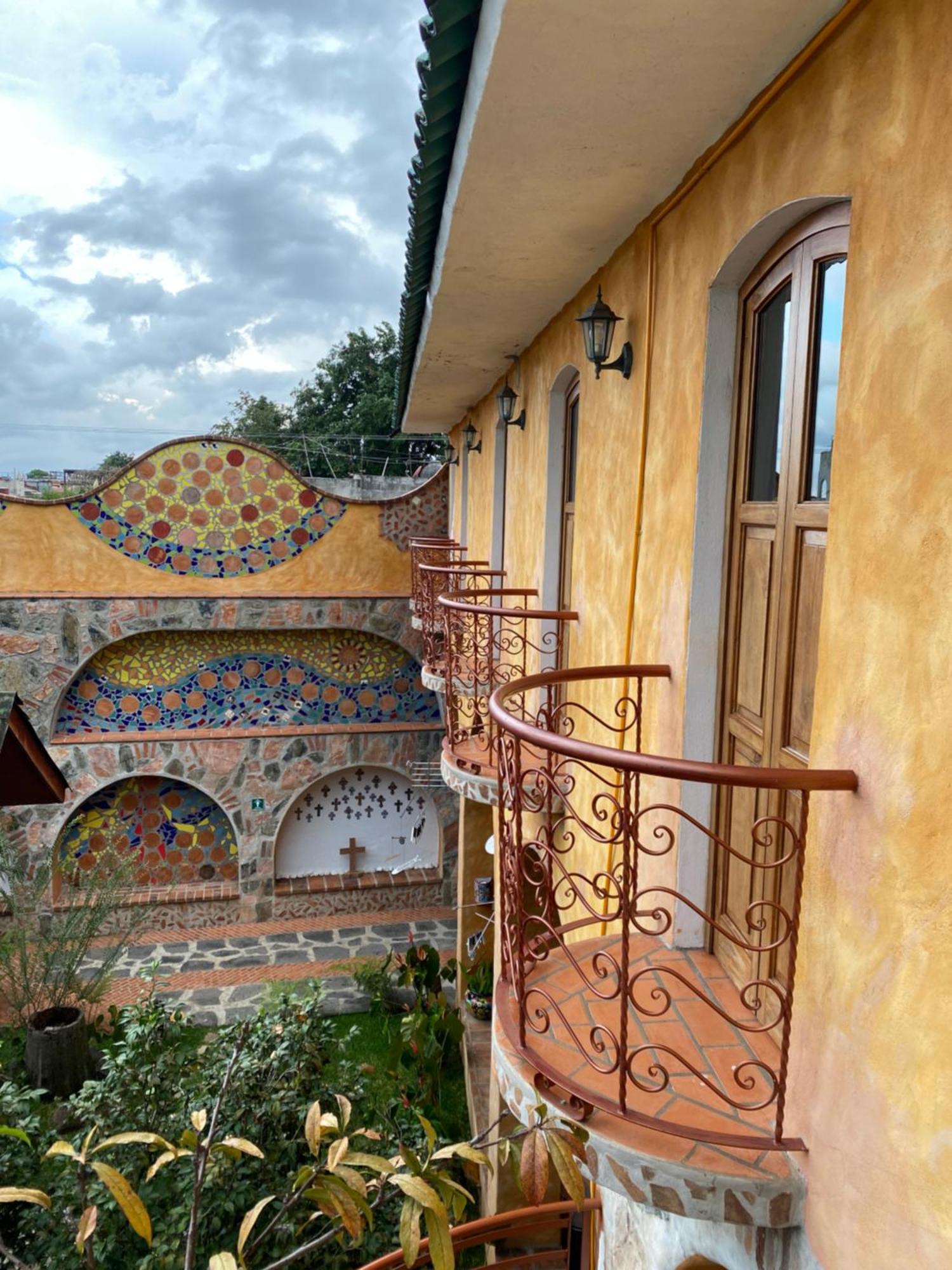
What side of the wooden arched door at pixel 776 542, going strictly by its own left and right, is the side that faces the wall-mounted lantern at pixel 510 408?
right

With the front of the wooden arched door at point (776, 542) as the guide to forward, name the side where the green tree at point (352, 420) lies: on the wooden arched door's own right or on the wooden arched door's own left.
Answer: on the wooden arched door's own right

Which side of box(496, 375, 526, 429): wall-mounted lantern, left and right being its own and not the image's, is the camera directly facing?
left

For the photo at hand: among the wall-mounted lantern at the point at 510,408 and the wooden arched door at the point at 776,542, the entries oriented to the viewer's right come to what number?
0

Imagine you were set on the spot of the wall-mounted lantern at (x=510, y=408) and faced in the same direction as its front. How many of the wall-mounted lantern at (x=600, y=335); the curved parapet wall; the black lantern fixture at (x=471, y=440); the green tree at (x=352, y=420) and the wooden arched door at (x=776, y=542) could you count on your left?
2

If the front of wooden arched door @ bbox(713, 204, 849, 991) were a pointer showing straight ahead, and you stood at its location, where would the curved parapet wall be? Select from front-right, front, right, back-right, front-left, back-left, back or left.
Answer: right

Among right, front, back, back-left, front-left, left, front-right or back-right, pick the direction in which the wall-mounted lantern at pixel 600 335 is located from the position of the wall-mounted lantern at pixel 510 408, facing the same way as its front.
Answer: left

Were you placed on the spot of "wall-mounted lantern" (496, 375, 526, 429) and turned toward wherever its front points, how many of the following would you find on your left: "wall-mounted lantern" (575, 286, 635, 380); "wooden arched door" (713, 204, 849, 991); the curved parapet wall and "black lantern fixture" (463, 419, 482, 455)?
2

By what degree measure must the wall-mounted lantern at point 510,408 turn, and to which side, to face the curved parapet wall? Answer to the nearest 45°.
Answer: approximately 45° to its right

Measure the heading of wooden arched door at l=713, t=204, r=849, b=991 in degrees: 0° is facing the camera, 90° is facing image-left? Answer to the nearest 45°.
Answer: approximately 45°
